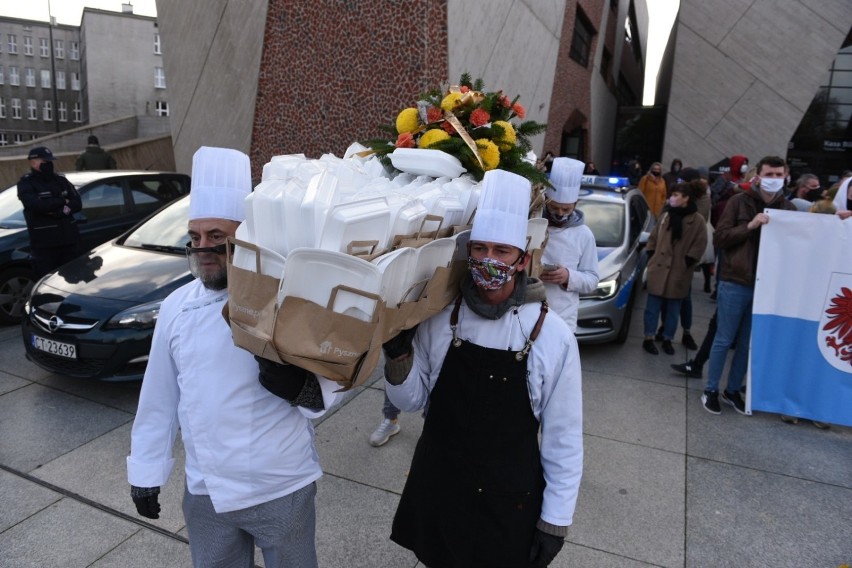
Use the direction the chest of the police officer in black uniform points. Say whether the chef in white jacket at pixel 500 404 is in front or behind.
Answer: in front

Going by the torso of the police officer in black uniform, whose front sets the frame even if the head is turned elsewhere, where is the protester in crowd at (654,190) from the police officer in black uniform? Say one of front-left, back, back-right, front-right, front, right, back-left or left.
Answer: front-left

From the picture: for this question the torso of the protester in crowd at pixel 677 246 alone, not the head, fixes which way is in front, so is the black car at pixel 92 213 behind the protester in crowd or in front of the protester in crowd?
in front

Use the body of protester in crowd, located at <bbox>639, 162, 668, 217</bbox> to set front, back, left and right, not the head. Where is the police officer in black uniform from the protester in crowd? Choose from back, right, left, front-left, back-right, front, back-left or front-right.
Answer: front-right

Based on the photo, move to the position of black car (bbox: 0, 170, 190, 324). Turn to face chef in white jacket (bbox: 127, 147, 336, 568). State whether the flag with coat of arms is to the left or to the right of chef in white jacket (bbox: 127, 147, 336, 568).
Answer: left

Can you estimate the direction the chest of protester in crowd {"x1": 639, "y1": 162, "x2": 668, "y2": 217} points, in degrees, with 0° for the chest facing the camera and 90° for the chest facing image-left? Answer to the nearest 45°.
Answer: approximately 0°

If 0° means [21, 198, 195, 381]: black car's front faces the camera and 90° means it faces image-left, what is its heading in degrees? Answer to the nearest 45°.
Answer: approximately 45°
